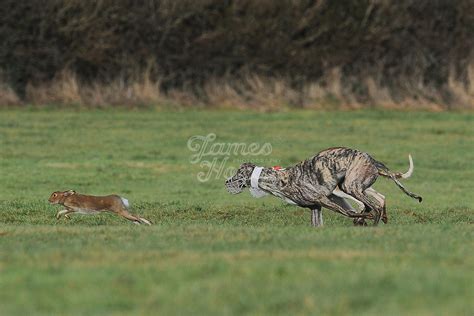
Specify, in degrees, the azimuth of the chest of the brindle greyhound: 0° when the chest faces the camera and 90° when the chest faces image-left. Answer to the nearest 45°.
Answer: approximately 90°
